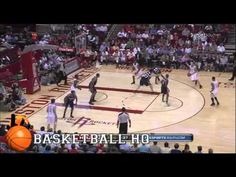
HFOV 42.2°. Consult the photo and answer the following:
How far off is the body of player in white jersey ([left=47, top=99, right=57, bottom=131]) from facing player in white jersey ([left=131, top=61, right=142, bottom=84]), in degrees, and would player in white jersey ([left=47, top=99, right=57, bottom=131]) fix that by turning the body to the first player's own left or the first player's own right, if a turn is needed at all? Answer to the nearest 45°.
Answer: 0° — they already face them

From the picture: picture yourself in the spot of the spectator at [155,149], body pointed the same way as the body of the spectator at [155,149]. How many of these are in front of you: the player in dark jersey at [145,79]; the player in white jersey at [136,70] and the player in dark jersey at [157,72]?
3

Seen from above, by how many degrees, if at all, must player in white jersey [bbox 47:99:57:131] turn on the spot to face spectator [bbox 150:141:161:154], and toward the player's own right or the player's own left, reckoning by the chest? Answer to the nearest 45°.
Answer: approximately 90° to the player's own right

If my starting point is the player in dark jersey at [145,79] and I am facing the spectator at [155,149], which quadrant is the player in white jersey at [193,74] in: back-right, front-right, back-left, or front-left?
back-left

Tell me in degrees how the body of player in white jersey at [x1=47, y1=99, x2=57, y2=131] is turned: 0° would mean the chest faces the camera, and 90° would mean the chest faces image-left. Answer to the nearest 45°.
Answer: approximately 225°

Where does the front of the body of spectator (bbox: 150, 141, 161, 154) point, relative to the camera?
away from the camera
